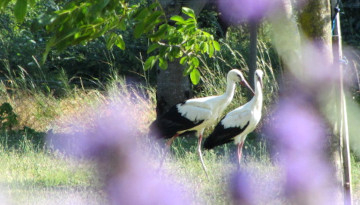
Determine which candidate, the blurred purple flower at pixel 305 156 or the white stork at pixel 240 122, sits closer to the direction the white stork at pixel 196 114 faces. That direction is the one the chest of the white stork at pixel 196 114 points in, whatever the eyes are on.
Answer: the white stork

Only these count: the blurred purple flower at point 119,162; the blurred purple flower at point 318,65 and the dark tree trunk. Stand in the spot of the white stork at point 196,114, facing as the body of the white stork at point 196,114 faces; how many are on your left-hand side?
1

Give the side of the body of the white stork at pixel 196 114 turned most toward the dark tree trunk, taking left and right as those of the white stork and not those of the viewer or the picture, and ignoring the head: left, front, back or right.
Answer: left

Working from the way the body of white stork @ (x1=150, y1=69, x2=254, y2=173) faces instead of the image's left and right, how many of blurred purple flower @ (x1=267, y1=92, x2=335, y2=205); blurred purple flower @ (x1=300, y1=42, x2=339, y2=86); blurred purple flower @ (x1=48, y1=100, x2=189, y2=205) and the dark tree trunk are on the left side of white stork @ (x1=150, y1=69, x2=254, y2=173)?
1

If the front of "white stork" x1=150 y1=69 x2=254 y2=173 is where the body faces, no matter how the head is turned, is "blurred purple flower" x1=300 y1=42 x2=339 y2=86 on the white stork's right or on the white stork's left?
on the white stork's right

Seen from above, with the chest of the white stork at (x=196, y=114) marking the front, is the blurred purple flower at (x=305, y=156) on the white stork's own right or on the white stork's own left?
on the white stork's own right

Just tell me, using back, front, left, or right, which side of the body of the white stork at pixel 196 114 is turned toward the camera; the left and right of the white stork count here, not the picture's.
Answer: right

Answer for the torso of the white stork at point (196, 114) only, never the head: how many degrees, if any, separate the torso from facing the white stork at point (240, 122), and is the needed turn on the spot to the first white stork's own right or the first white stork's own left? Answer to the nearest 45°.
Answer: approximately 45° to the first white stork's own right

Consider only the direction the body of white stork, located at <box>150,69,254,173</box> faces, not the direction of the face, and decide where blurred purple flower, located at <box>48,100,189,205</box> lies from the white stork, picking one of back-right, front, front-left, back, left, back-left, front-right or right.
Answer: right

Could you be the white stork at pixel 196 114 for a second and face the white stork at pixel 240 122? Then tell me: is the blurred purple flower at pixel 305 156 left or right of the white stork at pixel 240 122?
right
